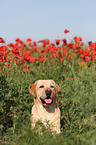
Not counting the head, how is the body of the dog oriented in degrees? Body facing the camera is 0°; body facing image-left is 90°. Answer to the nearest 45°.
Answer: approximately 0°
